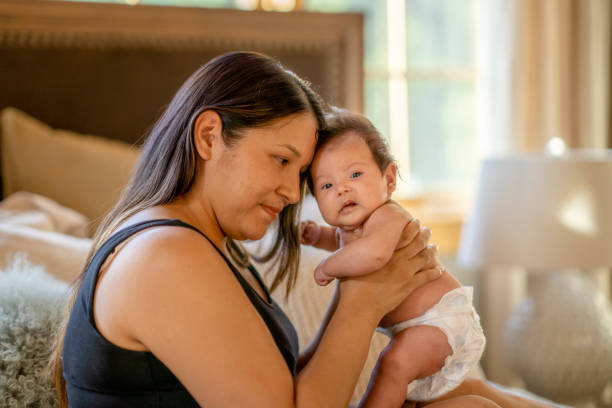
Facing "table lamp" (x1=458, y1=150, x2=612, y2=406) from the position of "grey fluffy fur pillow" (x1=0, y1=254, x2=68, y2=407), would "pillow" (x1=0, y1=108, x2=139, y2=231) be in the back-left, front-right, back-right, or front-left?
front-left

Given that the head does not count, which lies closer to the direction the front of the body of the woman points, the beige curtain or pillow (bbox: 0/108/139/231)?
the beige curtain

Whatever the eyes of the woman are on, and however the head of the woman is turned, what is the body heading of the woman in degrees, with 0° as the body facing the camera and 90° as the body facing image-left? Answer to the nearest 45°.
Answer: approximately 270°

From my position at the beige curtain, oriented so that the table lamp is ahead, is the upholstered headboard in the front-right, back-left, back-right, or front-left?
front-right

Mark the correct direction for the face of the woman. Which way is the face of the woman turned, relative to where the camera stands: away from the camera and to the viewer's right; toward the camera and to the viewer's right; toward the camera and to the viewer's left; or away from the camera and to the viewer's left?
toward the camera and to the viewer's right

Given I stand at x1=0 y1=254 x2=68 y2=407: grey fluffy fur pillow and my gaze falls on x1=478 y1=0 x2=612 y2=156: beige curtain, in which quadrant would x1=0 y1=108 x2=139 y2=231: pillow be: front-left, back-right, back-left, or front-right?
front-left

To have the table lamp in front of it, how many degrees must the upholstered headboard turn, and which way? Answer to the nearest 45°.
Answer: approximately 90° to its left

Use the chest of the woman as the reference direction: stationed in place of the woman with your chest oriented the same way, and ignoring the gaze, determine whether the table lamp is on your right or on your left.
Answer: on your left

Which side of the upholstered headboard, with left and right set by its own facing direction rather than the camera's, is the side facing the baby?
front

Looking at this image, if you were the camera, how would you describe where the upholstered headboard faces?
facing the viewer

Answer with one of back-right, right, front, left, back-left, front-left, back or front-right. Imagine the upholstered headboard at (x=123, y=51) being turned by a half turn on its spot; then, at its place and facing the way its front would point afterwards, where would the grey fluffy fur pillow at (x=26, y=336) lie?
back
